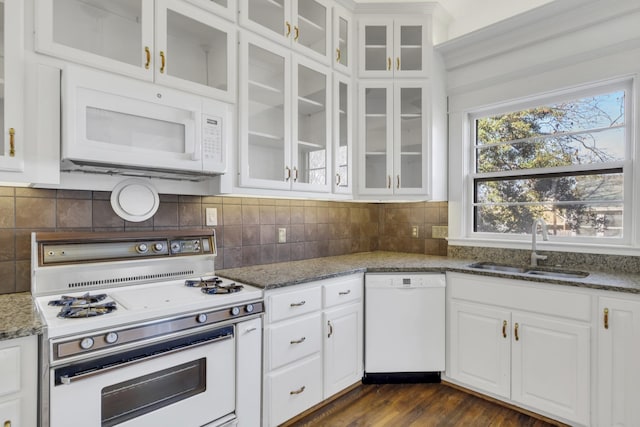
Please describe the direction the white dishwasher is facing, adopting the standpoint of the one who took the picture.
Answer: facing the viewer

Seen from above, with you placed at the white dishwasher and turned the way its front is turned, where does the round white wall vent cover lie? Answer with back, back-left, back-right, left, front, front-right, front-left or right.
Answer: front-right

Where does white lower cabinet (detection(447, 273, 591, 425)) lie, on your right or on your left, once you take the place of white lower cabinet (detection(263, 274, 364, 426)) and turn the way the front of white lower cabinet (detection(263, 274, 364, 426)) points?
on your left

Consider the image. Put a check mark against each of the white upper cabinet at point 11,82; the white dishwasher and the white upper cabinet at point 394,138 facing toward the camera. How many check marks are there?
3

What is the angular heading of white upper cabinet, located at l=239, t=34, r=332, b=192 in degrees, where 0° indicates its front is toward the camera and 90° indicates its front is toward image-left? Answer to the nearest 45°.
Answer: approximately 315°

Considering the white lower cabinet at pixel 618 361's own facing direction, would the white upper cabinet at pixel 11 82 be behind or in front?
in front

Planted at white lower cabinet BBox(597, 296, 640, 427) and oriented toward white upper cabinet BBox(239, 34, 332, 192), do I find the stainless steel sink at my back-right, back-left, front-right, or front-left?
front-right

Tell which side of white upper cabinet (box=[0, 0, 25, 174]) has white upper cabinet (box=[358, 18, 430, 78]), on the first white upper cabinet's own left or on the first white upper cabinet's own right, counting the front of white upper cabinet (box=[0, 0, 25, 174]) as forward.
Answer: on the first white upper cabinet's own left

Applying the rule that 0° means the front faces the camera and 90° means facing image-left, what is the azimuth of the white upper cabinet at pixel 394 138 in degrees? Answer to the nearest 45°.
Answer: approximately 0°

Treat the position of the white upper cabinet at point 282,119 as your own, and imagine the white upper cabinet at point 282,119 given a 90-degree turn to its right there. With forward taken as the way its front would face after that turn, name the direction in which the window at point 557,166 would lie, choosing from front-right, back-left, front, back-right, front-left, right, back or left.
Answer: back-left

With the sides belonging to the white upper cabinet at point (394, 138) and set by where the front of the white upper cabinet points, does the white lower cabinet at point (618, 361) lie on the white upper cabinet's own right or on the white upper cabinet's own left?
on the white upper cabinet's own left

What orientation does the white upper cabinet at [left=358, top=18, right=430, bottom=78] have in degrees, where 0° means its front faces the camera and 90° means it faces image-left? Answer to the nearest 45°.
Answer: approximately 0°

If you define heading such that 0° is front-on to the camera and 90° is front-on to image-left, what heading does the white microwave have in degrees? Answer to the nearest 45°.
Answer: approximately 315°

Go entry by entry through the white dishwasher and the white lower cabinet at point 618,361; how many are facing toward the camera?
2
